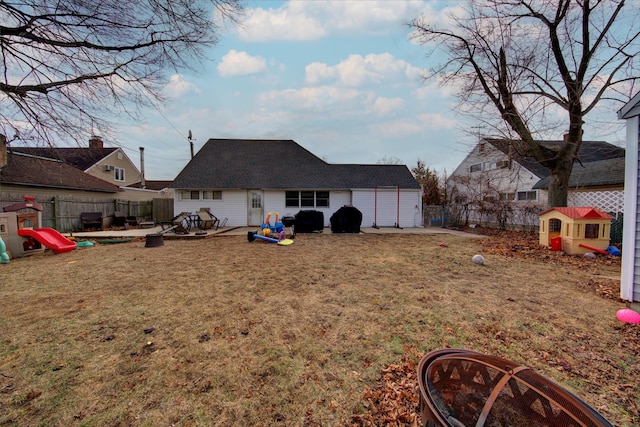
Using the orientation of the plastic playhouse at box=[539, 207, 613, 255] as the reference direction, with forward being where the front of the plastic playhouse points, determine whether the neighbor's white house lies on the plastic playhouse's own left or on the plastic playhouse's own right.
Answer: on the plastic playhouse's own right

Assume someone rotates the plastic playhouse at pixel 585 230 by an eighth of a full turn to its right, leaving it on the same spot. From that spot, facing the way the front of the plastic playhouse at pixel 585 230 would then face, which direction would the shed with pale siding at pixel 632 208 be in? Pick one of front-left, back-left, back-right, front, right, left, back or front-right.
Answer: left

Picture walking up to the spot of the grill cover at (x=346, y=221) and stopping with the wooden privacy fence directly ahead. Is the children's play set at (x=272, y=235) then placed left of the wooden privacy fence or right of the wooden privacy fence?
left

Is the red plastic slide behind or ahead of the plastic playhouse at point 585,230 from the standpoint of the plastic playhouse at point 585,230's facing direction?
ahead

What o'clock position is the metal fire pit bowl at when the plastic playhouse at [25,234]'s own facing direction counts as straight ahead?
The metal fire pit bowl is roughly at 1 o'clock from the plastic playhouse.

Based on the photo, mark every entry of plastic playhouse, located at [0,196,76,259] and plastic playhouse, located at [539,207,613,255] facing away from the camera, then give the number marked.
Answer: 0

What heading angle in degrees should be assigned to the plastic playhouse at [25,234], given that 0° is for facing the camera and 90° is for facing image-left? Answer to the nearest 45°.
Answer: approximately 315°

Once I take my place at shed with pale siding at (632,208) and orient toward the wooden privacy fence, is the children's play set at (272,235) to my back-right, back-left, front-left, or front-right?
front-right

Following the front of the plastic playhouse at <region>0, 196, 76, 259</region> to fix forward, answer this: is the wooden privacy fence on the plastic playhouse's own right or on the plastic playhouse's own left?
on the plastic playhouse's own left

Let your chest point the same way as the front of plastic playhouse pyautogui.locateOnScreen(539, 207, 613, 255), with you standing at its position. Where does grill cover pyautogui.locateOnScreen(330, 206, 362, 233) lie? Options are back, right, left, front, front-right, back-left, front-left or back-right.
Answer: front-right

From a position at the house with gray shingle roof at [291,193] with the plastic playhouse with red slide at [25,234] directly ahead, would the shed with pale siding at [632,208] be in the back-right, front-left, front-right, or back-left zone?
front-left

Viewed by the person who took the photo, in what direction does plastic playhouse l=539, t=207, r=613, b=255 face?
facing the viewer and to the left of the viewer
